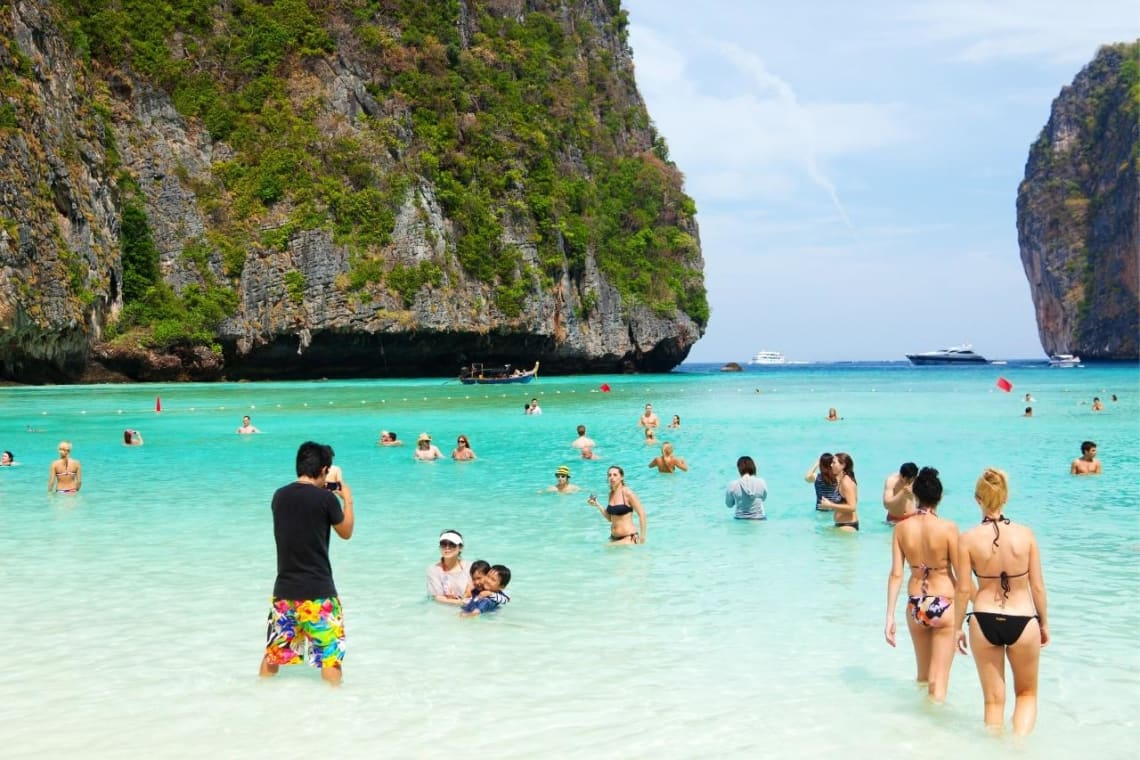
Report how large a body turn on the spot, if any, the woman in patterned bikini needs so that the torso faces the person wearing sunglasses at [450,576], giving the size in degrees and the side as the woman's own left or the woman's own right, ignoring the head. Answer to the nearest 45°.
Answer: approximately 45° to the woman's own left

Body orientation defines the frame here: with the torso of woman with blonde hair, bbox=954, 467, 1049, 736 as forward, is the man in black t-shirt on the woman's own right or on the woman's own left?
on the woman's own left

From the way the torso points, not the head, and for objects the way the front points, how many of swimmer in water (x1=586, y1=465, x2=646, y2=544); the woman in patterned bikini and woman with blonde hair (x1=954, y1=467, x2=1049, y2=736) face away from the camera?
2

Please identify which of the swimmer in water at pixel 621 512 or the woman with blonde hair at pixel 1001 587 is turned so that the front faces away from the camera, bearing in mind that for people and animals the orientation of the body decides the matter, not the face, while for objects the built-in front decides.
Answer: the woman with blonde hair

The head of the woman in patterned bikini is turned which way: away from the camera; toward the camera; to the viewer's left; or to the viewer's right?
away from the camera

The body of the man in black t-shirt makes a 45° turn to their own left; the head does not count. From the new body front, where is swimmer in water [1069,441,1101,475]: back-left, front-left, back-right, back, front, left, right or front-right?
front-right

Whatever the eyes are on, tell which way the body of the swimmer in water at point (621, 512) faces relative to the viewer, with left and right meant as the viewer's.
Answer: facing the viewer and to the left of the viewer

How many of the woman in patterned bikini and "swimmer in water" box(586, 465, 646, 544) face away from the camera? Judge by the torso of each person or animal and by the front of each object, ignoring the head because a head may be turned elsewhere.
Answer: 1

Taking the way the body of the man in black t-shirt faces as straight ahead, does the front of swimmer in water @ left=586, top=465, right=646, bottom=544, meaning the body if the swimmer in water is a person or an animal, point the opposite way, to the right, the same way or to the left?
the opposite way

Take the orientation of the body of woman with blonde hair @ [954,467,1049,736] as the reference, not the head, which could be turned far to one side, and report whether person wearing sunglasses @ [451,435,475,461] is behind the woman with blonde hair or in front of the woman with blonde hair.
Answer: in front

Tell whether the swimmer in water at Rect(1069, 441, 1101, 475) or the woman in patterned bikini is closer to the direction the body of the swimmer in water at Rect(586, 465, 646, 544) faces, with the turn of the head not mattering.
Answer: the woman in patterned bikini

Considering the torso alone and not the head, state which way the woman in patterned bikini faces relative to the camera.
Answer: away from the camera

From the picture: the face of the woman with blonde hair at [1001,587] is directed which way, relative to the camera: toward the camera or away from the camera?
away from the camera

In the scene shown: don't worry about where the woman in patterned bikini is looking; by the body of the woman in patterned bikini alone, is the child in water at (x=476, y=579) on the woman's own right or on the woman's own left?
on the woman's own left

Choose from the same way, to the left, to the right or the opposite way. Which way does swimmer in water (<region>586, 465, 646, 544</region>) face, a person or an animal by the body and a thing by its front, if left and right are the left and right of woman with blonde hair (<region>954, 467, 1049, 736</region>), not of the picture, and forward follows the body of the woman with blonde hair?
the opposite way

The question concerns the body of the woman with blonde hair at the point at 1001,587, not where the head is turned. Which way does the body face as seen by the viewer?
away from the camera

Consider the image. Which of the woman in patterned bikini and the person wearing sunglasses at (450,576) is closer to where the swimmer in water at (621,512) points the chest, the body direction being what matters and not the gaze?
the person wearing sunglasses
